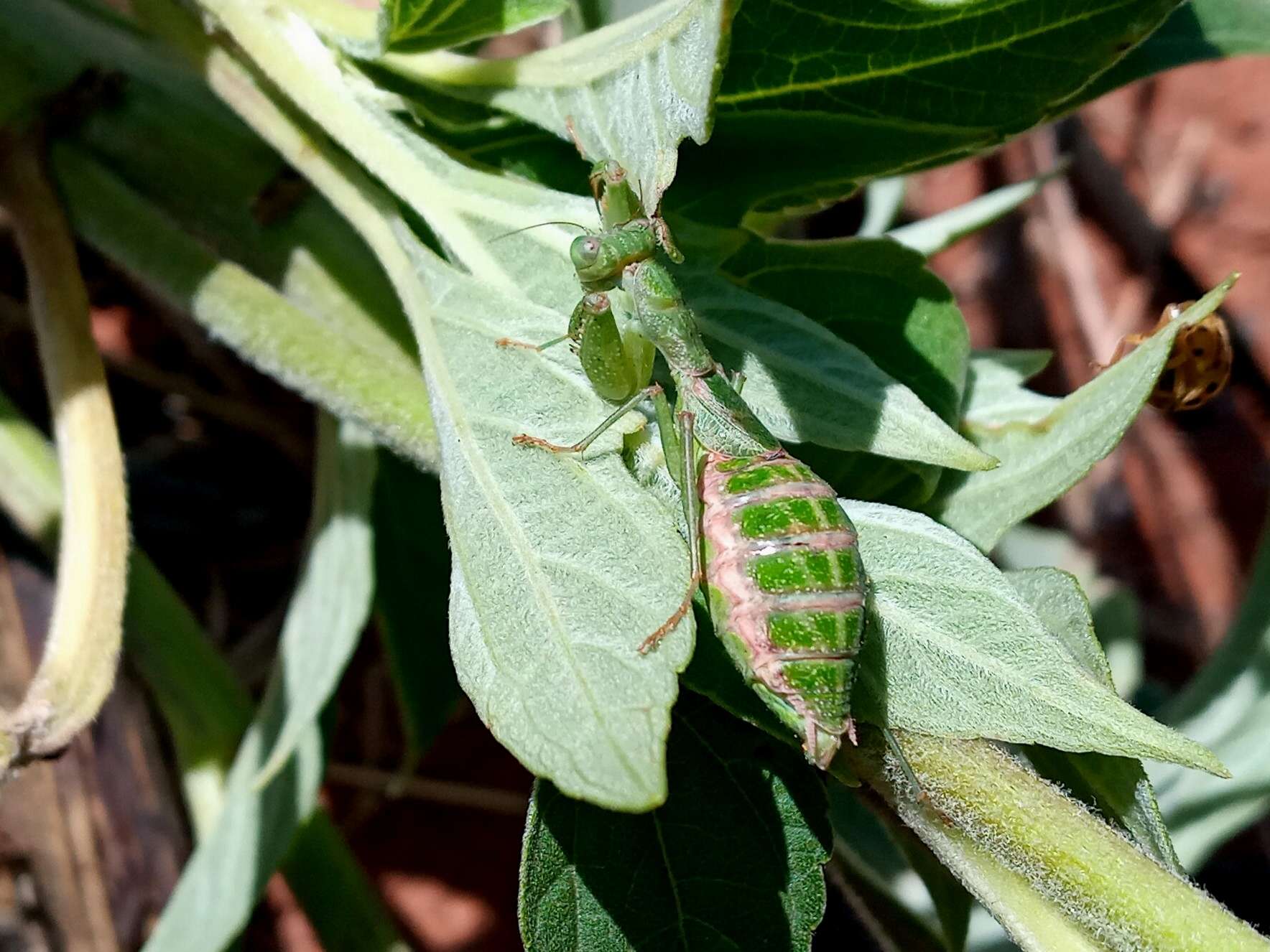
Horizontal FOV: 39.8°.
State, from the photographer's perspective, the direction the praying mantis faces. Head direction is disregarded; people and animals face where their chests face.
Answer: facing away from the viewer and to the left of the viewer
